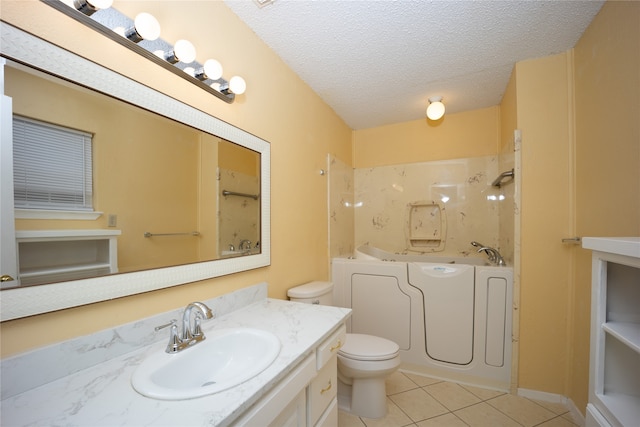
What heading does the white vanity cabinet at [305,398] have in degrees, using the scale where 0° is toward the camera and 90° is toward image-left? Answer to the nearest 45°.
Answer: approximately 270°

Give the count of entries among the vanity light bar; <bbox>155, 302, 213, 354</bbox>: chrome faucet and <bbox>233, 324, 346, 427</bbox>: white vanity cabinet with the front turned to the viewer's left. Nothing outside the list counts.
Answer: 0

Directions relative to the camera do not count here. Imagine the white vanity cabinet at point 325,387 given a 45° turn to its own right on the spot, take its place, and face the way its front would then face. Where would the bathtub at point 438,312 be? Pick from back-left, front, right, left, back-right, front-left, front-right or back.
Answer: left

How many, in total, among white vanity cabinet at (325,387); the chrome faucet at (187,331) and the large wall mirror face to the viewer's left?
0

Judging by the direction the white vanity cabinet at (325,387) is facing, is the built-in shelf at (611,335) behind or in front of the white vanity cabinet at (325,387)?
in front

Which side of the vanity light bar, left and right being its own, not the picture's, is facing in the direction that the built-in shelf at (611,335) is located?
front

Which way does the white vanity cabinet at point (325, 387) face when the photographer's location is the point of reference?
facing to the right of the viewer

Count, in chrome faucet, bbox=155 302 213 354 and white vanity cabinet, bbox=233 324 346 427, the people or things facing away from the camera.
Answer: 0

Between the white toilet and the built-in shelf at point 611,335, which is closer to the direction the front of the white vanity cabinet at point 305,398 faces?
the built-in shelf

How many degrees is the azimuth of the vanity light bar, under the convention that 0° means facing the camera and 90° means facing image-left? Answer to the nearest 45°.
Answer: approximately 315°

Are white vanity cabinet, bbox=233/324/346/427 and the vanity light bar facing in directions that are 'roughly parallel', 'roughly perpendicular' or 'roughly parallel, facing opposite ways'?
roughly parallel

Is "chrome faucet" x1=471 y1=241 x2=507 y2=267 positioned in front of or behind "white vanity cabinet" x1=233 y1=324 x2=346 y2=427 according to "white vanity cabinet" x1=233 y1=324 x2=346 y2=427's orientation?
in front

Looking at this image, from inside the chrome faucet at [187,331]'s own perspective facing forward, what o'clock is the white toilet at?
The white toilet is roughly at 10 o'clock from the chrome faucet.

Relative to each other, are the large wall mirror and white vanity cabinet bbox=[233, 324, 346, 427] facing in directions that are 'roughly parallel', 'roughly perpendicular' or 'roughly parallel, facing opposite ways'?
roughly parallel

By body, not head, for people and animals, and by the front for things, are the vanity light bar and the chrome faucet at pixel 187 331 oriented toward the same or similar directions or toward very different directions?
same or similar directions
